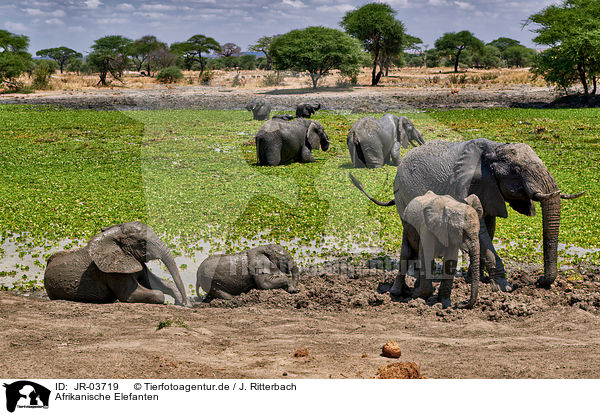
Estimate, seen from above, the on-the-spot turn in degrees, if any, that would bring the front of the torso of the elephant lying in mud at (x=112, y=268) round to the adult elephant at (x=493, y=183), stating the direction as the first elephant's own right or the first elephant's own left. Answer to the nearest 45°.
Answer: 0° — it already faces it

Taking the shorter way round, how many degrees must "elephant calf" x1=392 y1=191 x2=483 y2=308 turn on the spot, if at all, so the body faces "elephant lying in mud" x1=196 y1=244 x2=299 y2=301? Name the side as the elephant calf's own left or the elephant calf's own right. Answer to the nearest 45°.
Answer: approximately 135° to the elephant calf's own right

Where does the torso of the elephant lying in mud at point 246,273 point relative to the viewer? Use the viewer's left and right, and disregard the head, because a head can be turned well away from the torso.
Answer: facing to the right of the viewer

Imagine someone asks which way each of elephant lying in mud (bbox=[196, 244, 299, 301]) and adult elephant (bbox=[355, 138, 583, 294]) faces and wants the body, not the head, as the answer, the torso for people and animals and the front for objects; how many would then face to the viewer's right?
2

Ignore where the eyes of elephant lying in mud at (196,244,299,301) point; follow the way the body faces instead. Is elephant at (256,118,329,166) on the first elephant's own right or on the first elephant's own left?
on the first elephant's own left

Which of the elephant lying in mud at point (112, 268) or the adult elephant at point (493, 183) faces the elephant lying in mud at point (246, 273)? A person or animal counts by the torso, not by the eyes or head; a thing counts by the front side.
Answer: the elephant lying in mud at point (112, 268)

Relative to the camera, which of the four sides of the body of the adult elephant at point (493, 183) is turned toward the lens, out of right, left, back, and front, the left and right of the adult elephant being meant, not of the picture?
right

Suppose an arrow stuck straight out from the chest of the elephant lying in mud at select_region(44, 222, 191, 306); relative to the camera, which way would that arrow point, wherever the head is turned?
to the viewer's right

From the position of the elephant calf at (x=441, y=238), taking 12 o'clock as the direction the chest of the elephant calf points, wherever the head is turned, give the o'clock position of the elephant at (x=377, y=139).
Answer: The elephant is roughly at 7 o'clock from the elephant calf.

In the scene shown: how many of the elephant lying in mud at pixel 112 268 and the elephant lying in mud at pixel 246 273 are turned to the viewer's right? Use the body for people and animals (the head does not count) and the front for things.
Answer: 2
